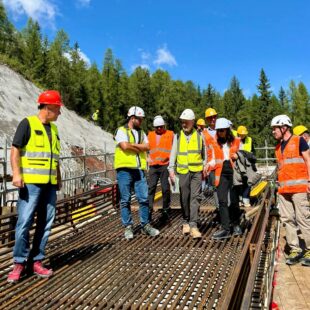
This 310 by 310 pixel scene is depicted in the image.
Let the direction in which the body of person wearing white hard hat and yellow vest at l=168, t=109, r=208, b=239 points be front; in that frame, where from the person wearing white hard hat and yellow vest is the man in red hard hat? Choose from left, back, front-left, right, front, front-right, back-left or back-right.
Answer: front-right

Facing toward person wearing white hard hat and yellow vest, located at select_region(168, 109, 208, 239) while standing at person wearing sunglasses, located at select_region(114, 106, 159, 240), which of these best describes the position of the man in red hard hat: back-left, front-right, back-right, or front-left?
back-right

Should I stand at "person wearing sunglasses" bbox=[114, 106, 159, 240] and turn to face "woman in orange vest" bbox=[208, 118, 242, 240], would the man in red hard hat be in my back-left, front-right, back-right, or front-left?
back-right

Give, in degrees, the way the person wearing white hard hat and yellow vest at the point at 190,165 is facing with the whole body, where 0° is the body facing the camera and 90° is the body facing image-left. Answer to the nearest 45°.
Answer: approximately 0°

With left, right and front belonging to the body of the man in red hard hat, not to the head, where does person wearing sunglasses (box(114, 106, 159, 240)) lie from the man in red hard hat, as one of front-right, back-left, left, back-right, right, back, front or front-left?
left

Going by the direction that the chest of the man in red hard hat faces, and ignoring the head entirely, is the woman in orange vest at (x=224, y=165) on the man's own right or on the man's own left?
on the man's own left

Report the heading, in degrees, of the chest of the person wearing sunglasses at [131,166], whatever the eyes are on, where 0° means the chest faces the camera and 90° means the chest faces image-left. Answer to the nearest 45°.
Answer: approximately 315°

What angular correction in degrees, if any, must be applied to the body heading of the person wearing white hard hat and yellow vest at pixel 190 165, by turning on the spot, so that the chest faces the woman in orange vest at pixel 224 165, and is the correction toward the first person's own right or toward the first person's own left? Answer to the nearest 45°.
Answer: approximately 90° to the first person's own left

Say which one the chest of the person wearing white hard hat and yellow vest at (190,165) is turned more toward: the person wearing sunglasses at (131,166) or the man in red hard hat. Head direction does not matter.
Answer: the man in red hard hat

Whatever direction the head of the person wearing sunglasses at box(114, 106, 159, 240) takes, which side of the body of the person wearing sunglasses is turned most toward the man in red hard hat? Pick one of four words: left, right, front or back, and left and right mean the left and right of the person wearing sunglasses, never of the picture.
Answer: right
